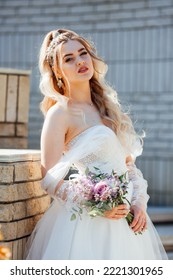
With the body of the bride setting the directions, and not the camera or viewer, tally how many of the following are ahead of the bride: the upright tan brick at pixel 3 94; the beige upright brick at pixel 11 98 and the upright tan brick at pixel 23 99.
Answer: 0

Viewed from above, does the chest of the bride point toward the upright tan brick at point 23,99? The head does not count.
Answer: no

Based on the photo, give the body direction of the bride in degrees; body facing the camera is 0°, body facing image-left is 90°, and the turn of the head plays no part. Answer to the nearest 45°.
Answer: approximately 315°
